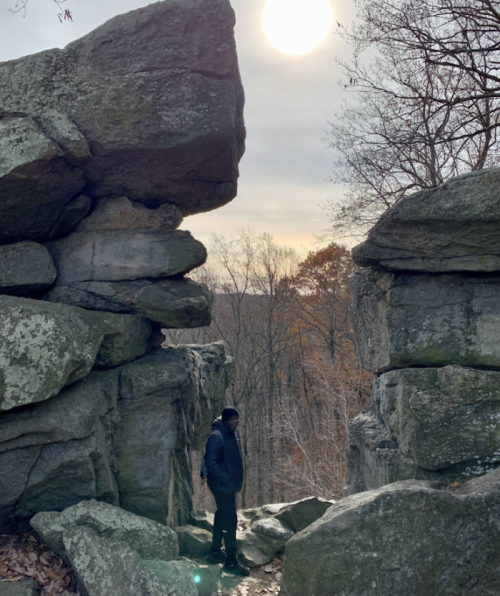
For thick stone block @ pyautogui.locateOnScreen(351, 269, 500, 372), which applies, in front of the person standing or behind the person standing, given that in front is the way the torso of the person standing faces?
in front

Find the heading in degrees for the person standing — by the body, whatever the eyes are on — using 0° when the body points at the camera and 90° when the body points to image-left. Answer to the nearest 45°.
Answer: approximately 270°

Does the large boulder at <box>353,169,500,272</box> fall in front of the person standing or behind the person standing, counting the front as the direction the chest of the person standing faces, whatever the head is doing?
in front

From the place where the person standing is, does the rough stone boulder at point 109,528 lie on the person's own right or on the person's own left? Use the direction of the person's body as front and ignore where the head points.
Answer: on the person's own right

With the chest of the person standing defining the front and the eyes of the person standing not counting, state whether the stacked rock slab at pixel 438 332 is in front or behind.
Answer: in front

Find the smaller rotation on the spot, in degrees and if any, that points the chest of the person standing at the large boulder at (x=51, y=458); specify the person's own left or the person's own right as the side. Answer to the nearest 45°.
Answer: approximately 135° to the person's own right
